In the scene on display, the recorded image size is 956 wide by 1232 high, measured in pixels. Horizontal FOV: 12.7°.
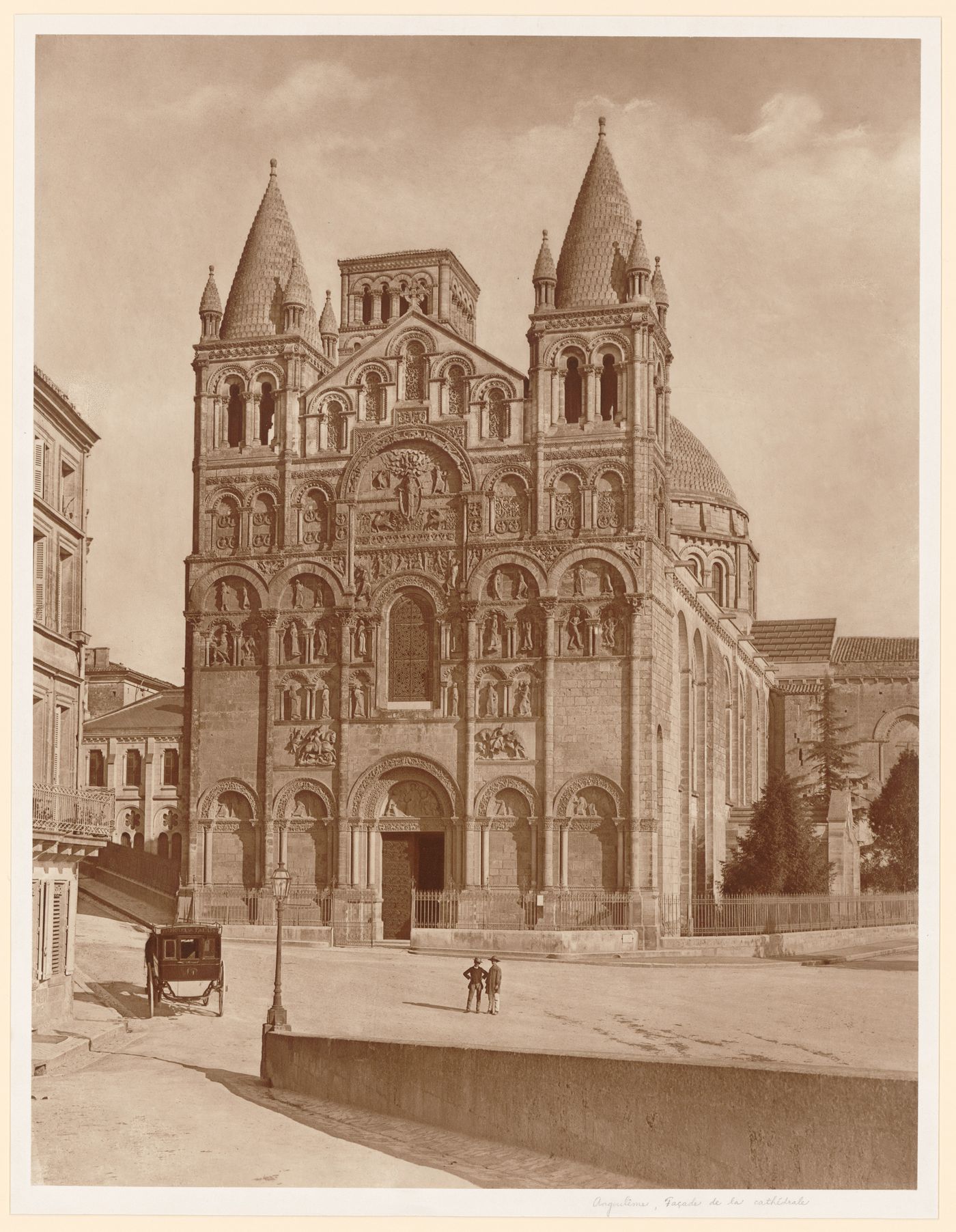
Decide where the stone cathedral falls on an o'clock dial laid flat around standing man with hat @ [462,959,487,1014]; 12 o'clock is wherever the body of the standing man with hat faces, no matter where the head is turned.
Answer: The stone cathedral is roughly at 6 o'clock from the standing man with hat.

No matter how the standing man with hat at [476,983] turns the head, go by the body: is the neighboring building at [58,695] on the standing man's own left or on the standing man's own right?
on the standing man's own right

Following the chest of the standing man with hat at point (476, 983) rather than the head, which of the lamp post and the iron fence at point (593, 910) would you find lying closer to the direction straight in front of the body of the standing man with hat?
the lamp post

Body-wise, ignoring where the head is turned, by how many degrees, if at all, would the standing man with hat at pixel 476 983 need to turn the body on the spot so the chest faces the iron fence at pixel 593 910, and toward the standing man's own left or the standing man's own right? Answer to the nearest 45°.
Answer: approximately 180°

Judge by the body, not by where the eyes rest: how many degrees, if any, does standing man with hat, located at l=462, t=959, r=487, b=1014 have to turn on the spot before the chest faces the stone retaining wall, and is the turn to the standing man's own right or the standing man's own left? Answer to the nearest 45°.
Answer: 0° — they already face it

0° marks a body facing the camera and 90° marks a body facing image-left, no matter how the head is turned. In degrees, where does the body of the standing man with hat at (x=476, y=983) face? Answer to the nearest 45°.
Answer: approximately 0°

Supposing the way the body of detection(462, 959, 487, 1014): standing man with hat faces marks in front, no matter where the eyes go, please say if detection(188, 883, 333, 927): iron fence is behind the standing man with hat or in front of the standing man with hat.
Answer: behind
